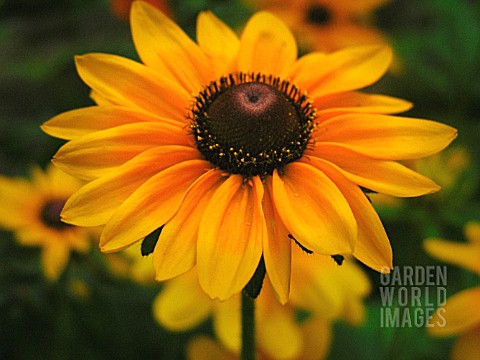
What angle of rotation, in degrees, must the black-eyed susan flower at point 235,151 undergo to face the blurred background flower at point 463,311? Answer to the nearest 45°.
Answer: approximately 135° to its left

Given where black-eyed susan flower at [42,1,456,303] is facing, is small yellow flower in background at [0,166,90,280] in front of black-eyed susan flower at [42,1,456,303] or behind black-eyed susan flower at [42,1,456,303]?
behind

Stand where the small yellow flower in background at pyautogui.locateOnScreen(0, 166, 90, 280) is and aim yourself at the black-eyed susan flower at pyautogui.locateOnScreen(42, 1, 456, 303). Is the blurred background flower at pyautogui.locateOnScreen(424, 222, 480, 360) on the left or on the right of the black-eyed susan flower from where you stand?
left

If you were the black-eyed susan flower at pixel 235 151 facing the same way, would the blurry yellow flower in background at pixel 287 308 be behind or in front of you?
behind
